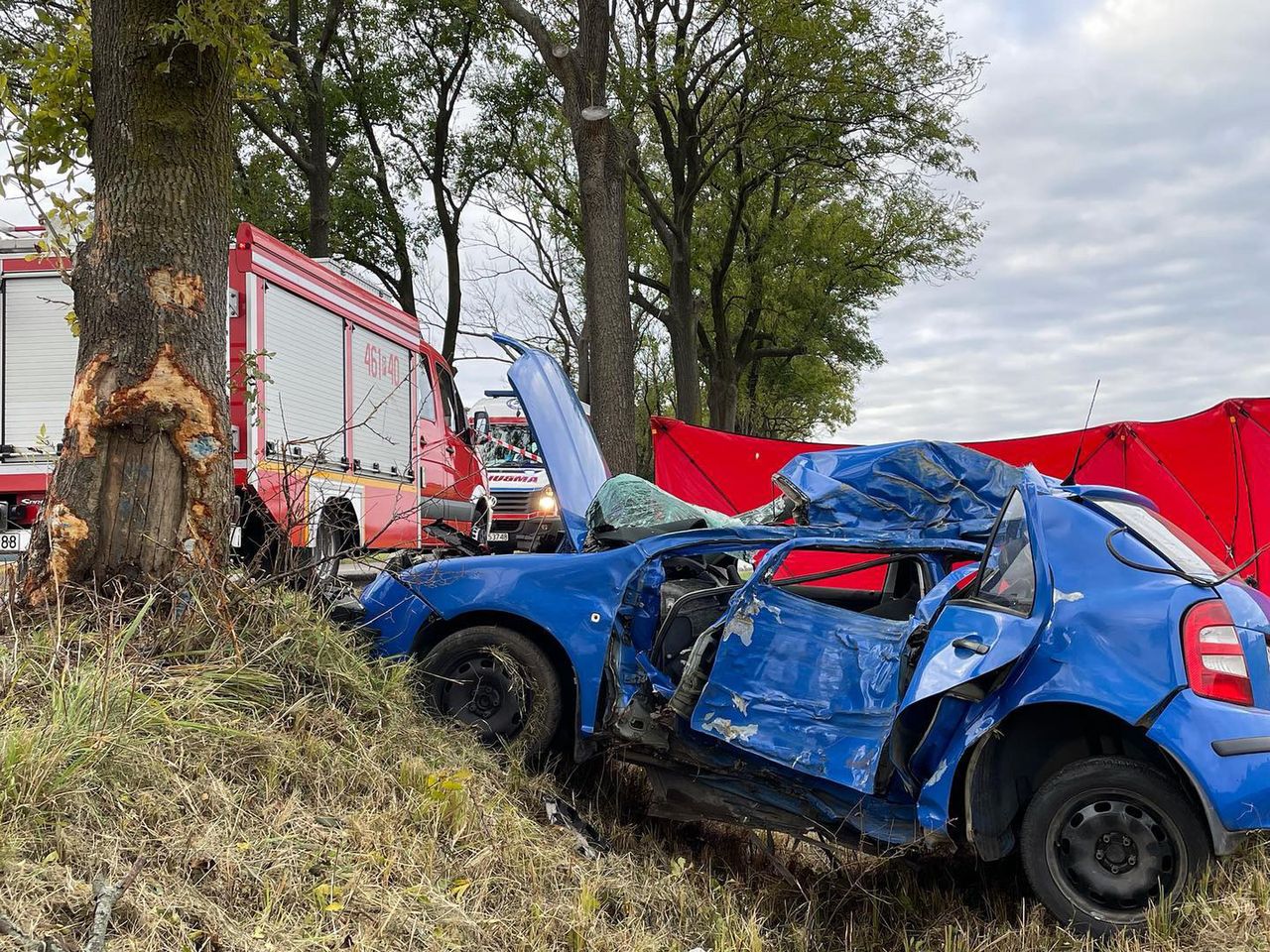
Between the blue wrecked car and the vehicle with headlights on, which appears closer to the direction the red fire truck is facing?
the vehicle with headlights on

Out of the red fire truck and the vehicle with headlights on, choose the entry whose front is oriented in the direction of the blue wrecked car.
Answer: the vehicle with headlights on

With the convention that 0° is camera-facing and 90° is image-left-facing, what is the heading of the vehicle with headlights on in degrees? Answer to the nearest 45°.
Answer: approximately 0°

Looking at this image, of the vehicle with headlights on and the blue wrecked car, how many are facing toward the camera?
1

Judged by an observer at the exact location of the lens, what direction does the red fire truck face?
facing away from the viewer and to the right of the viewer

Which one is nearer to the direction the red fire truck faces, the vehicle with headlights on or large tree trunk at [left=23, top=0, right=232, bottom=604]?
the vehicle with headlights on

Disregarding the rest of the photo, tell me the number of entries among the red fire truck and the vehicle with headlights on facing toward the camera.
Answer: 1

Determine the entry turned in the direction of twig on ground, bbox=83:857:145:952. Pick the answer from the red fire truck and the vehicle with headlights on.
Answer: the vehicle with headlights on

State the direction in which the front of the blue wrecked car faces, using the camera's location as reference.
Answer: facing away from the viewer and to the left of the viewer

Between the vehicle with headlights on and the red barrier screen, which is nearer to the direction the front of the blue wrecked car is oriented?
the vehicle with headlights on

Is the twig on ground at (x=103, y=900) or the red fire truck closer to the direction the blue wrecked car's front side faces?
the red fire truck

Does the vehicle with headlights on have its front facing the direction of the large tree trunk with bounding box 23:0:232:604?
yes

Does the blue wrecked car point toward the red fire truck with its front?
yes

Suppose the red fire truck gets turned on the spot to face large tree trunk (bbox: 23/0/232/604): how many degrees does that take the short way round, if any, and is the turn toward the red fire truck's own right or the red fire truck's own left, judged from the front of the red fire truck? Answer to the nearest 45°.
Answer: approximately 135° to the red fire truck's own right
